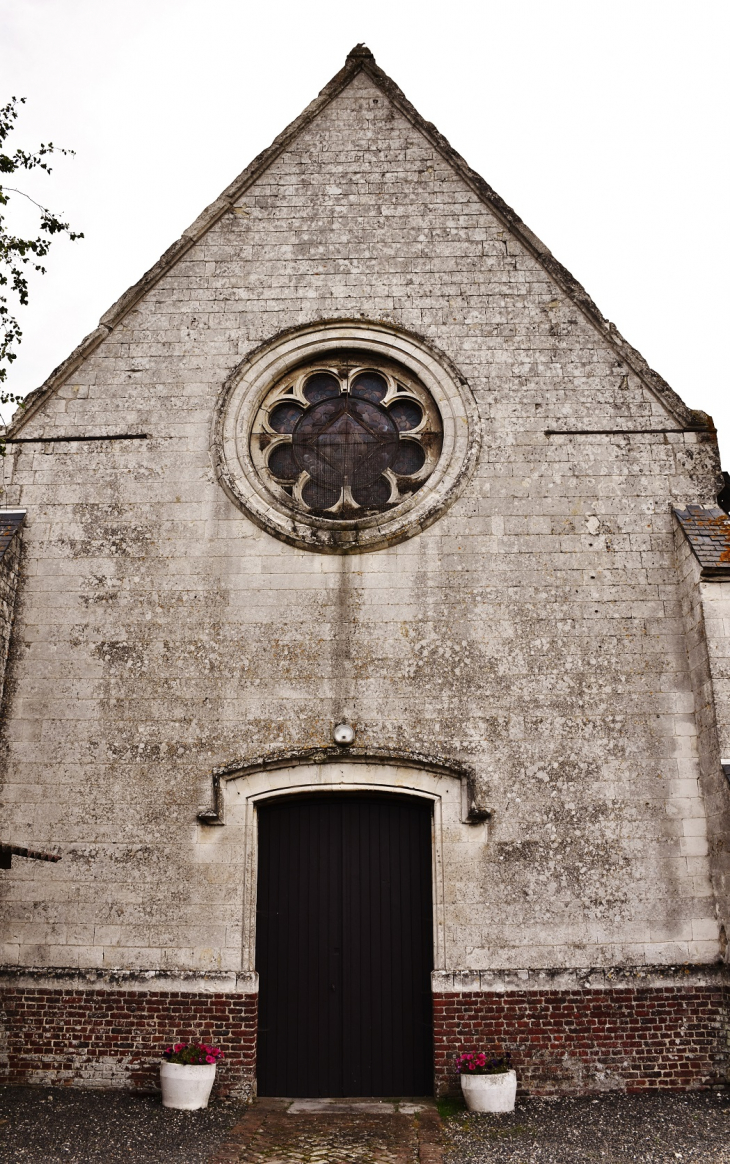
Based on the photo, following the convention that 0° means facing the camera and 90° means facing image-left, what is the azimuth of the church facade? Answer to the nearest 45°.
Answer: approximately 0°
